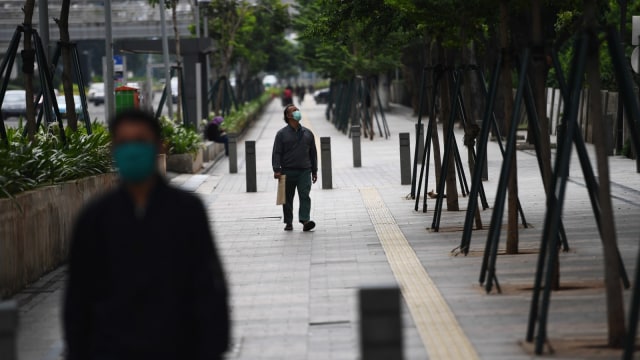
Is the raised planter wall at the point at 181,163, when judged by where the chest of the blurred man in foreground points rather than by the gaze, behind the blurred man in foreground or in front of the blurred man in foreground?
behind

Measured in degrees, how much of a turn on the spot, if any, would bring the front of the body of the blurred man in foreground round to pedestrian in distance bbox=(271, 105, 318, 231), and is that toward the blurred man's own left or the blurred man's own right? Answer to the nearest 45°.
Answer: approximately 180°

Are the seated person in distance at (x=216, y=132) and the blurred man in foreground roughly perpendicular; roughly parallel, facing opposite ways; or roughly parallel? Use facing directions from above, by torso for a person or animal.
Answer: roughly perpendicular

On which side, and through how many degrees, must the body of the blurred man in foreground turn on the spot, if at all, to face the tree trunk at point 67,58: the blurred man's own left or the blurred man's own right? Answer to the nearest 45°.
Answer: approximately 180°
